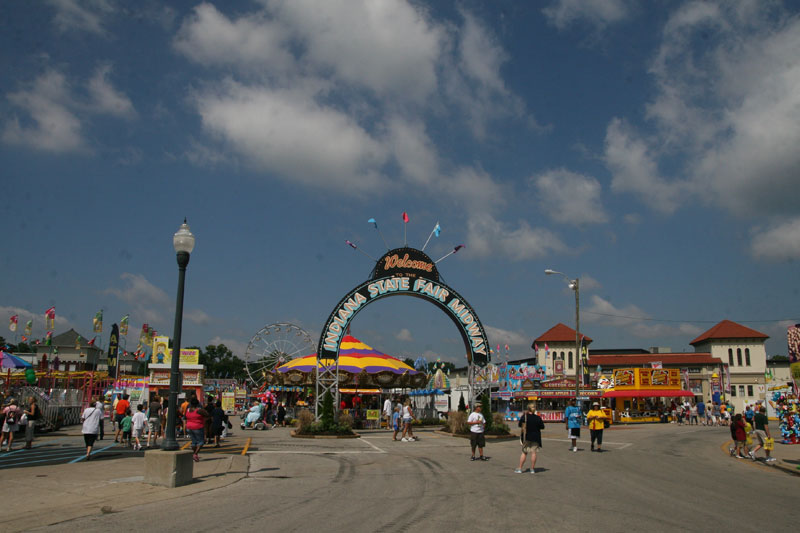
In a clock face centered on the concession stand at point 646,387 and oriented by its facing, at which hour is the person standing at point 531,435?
The person standing is roughly at 12 o'clock from the concession stand.

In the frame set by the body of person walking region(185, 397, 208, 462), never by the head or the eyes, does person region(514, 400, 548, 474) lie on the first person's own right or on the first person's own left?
on the first person's own right

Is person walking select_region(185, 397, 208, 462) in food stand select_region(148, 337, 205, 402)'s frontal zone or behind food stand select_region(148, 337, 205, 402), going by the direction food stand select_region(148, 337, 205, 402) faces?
frontal zone

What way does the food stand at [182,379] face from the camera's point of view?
toward the camera

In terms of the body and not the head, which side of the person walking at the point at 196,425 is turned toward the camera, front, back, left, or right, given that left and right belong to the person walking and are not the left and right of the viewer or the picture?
back

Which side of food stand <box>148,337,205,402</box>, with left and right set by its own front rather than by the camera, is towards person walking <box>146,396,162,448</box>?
front

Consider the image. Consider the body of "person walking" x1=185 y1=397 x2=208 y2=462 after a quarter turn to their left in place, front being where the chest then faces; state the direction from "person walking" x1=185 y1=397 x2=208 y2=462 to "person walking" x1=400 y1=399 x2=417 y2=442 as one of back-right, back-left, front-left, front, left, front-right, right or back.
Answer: back-right

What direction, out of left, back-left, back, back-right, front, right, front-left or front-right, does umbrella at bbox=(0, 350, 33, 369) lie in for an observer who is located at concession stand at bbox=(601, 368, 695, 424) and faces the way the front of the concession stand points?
front-right

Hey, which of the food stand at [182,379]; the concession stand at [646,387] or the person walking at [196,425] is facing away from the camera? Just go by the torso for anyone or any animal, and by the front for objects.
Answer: the person walking

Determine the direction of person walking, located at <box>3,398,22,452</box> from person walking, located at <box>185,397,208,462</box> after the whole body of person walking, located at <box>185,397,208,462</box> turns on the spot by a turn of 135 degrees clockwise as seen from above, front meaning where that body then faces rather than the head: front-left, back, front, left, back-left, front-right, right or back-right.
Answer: back
